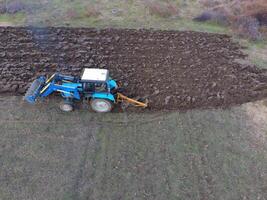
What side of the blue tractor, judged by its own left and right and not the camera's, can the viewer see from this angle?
left
